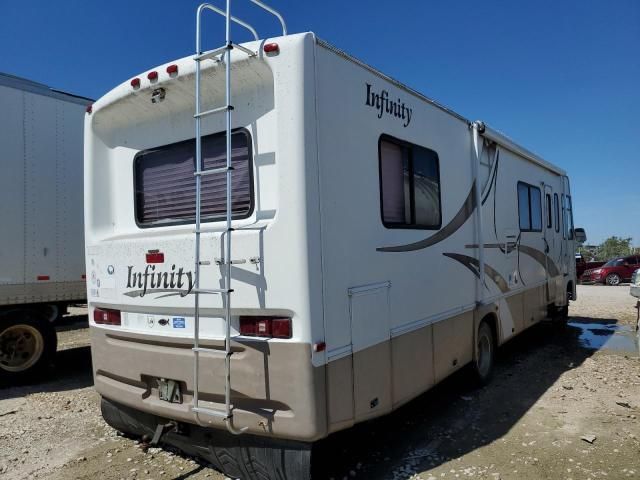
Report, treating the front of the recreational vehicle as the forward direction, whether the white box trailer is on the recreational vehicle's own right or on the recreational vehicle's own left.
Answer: on the recreational vehicle's own left

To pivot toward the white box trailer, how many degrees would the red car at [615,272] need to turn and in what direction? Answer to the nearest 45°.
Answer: approximately 45° to its left

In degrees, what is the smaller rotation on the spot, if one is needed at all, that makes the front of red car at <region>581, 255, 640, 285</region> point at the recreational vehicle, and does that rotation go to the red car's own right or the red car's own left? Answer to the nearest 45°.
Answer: approximately 45° to the red car's own left

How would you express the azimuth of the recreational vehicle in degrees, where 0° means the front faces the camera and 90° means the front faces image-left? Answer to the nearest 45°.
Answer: approximately 225°

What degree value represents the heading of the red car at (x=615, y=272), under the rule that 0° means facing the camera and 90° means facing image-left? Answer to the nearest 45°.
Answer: approximately 45°

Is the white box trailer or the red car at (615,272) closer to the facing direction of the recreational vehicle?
the red car
